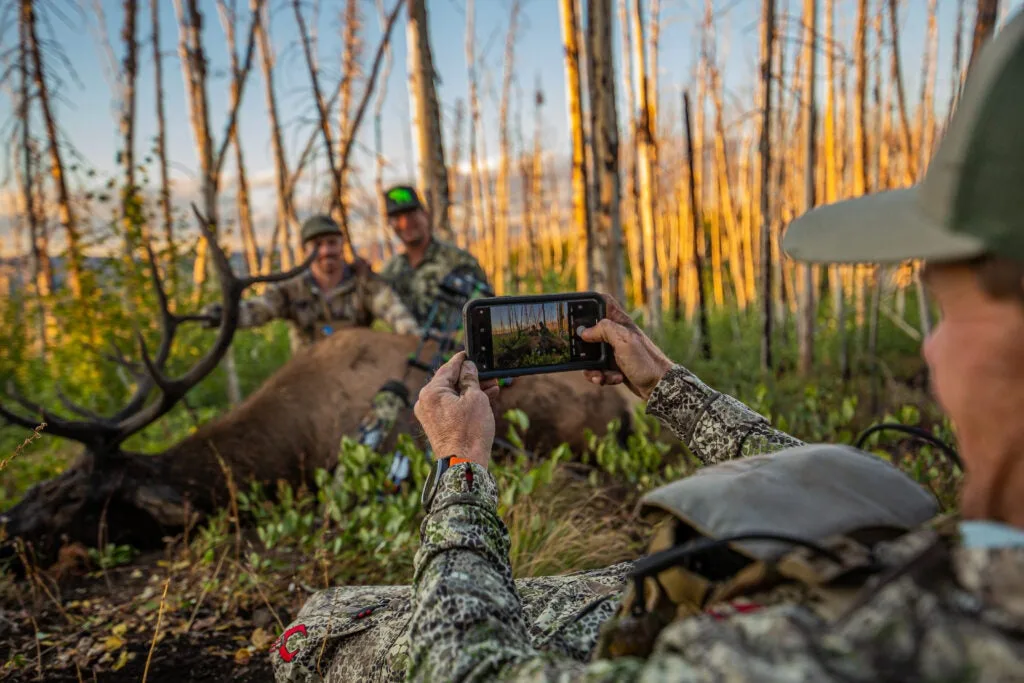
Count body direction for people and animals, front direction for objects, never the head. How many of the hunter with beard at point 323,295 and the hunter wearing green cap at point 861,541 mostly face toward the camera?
1

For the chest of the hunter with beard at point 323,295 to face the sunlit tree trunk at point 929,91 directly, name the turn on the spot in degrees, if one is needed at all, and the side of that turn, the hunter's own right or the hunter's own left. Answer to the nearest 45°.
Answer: approximately 90° to the hunter's own left

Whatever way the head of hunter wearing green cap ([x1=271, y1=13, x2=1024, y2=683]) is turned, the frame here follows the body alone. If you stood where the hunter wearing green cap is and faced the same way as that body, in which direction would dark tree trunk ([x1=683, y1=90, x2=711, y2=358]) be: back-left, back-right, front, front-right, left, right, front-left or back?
front-right

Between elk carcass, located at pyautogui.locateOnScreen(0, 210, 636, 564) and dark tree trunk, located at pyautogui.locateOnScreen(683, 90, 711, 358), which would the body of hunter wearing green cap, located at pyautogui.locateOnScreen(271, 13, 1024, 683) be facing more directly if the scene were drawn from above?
the elk carcass

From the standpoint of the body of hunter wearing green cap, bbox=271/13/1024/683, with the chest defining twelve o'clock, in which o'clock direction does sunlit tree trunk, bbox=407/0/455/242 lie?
The sunlit tree trunk is roughly at 1 o'clock from the hunter wearing green cap.

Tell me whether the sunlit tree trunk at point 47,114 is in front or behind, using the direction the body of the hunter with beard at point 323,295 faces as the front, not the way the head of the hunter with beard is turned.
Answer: behind

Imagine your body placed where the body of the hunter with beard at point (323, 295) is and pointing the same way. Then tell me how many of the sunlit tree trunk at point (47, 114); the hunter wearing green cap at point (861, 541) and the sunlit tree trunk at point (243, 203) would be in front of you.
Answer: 1

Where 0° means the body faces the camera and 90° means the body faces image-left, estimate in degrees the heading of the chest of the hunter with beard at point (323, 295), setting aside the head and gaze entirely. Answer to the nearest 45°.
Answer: approximately 0°

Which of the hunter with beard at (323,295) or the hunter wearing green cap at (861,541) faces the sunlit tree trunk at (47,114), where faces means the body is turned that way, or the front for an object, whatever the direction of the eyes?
the hunter wearing green cap

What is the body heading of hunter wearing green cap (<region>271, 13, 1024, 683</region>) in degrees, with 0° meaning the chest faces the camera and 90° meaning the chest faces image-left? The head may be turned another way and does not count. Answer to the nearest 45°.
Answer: approximately 135°

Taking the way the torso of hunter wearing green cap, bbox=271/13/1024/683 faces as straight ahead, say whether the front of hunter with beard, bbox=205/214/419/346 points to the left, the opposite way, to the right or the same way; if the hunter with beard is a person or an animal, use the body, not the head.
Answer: the opposite way
